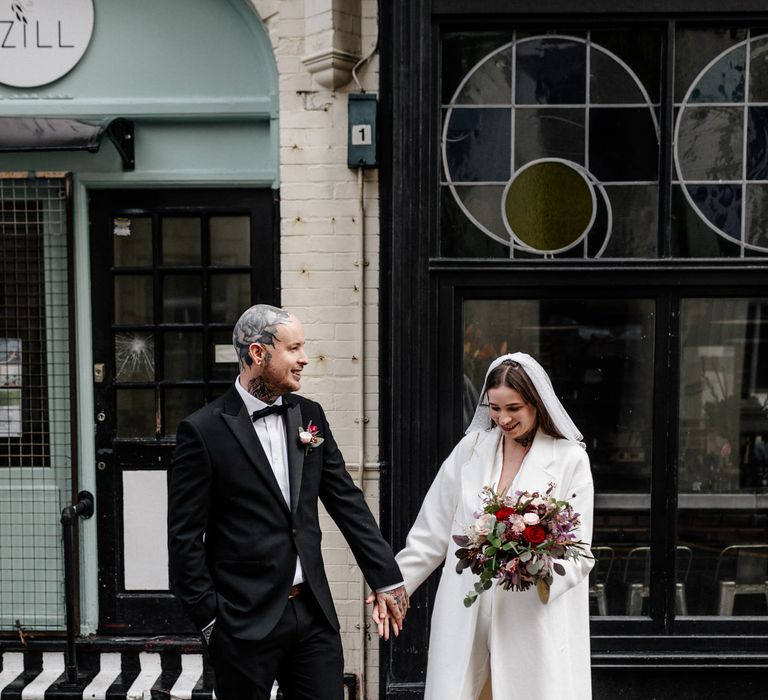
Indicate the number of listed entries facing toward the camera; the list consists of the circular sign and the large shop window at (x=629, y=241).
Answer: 2

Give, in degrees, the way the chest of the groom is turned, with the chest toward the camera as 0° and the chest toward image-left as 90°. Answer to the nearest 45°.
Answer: approximately 315°

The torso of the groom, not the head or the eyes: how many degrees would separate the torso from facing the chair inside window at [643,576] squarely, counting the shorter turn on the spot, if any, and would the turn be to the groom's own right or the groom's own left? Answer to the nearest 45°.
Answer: approximately 90° to the groom's own left

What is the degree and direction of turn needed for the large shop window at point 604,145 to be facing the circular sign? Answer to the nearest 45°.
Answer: approximately 90° to its right

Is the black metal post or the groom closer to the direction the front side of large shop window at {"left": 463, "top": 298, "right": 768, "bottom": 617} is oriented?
the groom

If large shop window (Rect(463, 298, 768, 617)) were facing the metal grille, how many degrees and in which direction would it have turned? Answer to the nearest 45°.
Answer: approximately 90° to its right

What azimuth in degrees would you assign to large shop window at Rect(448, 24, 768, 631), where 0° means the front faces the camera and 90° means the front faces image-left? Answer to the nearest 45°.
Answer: approximately 0°

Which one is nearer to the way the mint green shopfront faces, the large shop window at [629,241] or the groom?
the groom

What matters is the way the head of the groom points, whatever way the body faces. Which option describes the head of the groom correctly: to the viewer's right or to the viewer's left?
to the viewer's right

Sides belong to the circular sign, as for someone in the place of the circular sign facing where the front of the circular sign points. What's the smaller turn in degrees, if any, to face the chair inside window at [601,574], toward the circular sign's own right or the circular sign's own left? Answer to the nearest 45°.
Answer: approximately 45° to the circular sign's own left
